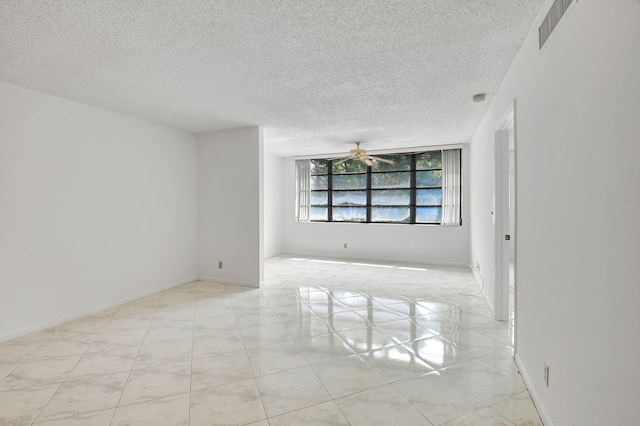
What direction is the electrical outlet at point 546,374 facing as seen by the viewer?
to the viewer's left

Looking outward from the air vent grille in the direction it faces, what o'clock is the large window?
The large window is roughly at 2 o'clock from the air vent grille.

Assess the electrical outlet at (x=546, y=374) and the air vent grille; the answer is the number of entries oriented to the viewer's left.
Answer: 2

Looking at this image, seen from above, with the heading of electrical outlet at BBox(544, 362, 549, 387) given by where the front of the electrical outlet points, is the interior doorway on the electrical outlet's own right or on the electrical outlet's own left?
on the electrical outlet's own right

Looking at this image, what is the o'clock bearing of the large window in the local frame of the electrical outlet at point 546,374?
The large window is roughly at 2 o'clock from the electrical outlet.

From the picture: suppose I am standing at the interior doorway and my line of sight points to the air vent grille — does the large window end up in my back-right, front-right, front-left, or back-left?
back-right

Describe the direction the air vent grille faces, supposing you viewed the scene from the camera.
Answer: facing to the left of the viewer

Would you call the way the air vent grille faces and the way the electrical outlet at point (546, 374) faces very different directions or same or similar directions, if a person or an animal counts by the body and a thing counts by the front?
same or similar directions

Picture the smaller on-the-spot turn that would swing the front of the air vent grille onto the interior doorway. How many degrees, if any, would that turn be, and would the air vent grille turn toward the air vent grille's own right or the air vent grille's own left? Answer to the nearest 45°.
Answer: approximately 90° to the air vent grille's own right
